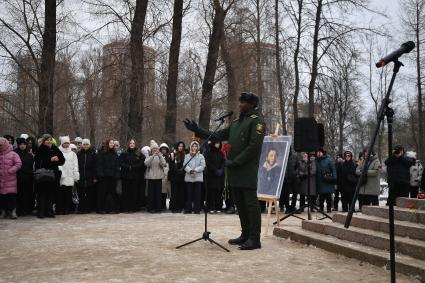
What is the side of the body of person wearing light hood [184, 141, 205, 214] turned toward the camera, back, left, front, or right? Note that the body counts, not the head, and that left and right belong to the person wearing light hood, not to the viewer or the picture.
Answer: front

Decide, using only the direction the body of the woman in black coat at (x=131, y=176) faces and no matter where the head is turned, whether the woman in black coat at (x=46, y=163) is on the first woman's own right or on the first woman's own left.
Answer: on the first woman's own right

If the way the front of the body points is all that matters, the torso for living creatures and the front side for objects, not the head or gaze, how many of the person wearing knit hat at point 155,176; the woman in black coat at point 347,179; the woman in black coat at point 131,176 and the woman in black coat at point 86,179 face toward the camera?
4

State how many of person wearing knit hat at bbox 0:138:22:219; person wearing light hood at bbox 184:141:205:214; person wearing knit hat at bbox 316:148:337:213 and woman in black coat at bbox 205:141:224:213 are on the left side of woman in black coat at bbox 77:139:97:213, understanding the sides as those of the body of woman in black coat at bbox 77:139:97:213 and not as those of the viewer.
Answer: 3

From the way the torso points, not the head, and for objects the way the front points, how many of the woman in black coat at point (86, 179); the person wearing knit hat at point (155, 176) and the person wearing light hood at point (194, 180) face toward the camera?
3

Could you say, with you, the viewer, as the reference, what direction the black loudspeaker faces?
facing the viewer and to the left of the viewer

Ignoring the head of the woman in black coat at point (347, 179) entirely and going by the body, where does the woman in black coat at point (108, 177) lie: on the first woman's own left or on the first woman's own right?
on the first woman's own right

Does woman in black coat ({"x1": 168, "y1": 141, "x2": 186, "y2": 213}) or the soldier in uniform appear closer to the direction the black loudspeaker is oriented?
the soldier in uniform

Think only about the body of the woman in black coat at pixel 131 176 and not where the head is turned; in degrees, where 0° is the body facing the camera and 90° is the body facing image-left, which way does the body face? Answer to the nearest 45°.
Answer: approximately 0°

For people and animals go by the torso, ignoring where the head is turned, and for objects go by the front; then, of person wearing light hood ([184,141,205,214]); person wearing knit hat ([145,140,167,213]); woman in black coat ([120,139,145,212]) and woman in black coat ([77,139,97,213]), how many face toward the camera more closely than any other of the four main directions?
4

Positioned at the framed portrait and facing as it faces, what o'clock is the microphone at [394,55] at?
The microphone is roughly at 10 o'clock from the framed portrait.

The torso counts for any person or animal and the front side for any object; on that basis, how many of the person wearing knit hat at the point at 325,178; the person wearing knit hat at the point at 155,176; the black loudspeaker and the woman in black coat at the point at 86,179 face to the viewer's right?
0

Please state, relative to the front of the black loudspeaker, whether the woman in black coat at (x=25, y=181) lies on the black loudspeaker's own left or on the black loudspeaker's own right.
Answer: on the black loudspeaker's own right

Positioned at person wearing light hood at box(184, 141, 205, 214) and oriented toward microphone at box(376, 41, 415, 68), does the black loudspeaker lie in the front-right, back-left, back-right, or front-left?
front-left

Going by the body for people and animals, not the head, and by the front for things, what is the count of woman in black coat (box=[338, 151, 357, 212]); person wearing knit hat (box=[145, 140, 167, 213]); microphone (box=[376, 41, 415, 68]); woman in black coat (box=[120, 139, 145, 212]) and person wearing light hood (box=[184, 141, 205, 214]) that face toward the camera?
4
